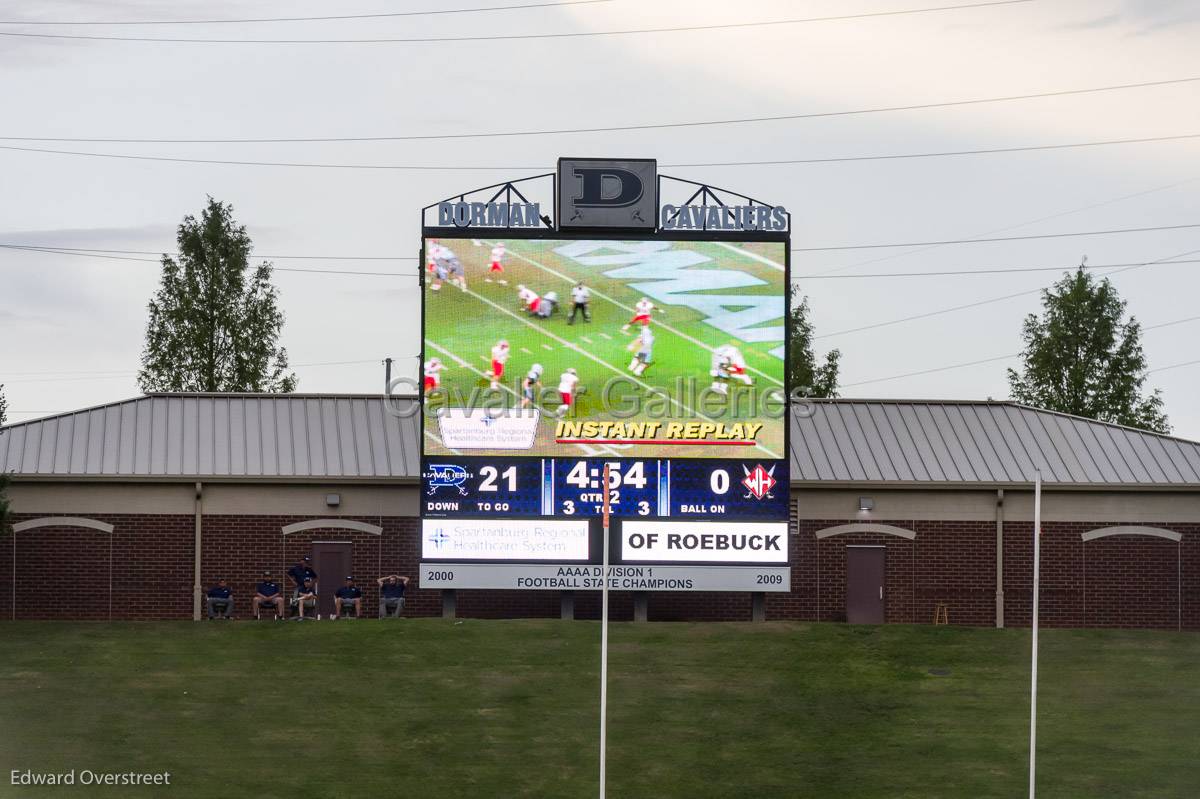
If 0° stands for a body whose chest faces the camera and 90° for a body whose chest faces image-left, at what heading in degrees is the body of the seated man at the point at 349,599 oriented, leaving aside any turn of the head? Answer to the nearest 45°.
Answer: approximately 0°

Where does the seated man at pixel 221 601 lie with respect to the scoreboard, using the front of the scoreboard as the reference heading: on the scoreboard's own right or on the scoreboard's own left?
on the scoreboard's own right

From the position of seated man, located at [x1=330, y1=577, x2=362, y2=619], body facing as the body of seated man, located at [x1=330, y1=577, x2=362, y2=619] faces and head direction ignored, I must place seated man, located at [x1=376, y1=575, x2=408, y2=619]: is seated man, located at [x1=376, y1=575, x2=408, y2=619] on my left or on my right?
on my left

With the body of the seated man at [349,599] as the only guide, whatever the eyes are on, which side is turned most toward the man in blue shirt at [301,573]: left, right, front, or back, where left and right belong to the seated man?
right

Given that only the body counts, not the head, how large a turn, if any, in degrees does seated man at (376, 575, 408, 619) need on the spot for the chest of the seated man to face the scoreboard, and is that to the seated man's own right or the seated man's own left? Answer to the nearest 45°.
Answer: approximately 45° to the seated man's own left
